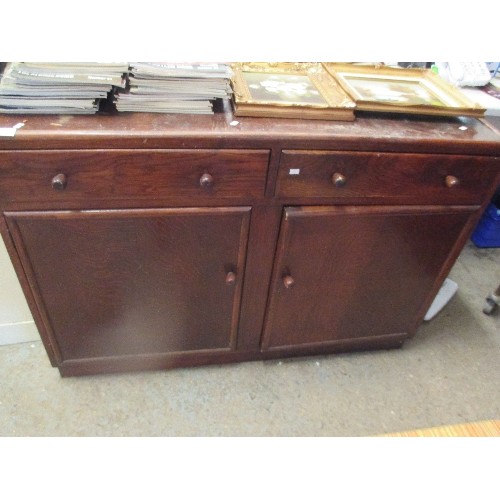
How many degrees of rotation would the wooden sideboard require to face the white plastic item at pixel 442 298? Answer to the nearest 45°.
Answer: approximately 135° to its left

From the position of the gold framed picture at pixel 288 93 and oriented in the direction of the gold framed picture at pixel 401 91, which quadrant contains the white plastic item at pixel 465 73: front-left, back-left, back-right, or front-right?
front-left

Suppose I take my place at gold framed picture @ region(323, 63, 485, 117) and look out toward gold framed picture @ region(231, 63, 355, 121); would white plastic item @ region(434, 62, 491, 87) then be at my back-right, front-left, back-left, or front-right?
back-right

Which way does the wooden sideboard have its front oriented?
toward the camera

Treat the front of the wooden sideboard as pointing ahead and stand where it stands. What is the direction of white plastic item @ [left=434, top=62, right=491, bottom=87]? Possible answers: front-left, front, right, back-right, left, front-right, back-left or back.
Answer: back-left

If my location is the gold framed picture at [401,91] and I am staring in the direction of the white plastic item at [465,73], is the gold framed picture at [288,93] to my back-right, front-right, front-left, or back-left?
back-left
